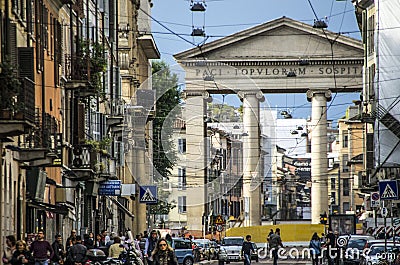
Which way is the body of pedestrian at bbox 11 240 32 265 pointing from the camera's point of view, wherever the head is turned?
toward the camera

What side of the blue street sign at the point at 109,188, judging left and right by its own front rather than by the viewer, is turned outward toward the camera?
front

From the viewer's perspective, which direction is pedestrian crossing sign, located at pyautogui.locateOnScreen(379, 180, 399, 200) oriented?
toward the camera

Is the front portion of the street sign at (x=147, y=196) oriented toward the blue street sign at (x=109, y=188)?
no

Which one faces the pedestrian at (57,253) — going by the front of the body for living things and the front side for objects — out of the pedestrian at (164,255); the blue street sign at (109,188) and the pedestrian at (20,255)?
the blue street sign

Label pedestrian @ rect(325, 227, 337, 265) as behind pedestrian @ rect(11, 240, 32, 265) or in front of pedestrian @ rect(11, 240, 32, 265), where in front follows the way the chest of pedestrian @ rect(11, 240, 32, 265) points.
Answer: behind

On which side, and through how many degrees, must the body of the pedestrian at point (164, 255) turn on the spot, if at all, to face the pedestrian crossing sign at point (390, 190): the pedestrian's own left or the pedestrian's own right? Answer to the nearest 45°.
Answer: approximately 135° to the pedestrian's own left

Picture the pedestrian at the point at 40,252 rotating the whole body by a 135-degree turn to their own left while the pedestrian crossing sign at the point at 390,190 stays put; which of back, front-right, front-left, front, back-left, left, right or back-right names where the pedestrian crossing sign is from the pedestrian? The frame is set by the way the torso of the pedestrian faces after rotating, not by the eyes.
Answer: front

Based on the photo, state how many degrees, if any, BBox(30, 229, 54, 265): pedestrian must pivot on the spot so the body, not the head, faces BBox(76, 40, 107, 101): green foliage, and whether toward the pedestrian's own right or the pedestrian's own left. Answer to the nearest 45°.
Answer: approximately 180°

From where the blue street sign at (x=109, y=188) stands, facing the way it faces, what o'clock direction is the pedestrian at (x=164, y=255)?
The pedestrian is roughly at 12 o'clock from the blue street sign.

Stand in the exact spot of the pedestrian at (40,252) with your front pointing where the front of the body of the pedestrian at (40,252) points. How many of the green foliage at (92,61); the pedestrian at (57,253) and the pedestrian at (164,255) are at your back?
2

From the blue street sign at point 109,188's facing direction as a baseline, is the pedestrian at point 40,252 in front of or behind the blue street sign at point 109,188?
in front

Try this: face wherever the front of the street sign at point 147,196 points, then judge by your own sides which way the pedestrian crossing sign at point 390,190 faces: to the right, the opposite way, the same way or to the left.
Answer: the same way

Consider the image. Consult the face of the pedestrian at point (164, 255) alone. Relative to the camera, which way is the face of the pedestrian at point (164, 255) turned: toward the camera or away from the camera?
toward the camera

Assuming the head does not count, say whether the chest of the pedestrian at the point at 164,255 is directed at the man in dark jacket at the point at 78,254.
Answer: no

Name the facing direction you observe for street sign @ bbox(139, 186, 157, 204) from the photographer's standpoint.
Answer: facing the viewer

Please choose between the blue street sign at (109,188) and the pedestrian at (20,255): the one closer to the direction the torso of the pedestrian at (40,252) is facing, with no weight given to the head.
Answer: the pedestrian

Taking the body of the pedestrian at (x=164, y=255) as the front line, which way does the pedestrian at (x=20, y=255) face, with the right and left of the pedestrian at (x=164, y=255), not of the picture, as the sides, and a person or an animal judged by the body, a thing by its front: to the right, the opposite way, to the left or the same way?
the same way

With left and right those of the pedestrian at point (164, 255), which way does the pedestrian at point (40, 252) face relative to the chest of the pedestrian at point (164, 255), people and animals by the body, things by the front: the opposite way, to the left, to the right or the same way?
the same way
